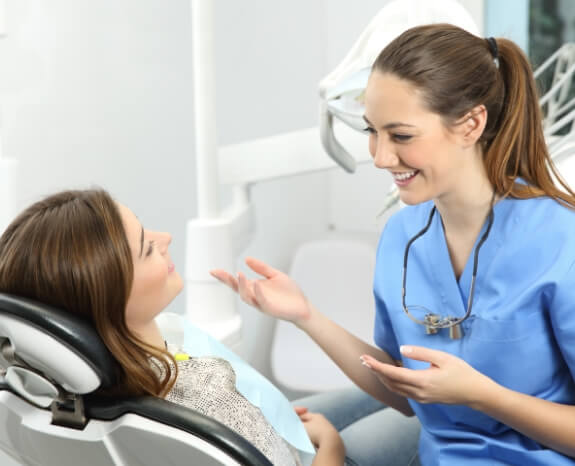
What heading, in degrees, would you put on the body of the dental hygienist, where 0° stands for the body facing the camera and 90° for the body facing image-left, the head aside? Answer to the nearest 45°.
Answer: approximately 45°
